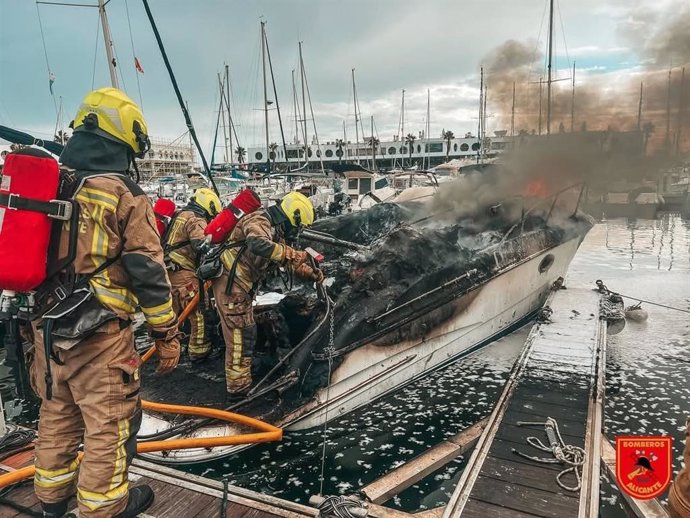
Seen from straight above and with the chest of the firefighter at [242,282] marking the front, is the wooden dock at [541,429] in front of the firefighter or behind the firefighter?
in front

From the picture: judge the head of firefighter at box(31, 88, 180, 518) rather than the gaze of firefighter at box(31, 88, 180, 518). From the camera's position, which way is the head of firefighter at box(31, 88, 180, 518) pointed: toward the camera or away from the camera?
away from the camera

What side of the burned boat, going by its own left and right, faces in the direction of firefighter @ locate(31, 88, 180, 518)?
back

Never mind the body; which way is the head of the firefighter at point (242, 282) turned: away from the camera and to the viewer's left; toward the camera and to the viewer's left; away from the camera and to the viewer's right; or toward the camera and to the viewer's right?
away from the camera and to the viewer's right

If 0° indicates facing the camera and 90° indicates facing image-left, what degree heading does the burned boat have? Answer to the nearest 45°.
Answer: approximately 225°

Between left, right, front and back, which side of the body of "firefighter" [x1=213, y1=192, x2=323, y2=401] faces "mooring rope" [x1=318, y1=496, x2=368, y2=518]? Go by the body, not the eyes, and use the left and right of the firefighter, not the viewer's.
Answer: right

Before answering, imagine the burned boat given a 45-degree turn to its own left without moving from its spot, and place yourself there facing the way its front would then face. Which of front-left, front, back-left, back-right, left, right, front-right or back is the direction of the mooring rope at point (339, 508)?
back

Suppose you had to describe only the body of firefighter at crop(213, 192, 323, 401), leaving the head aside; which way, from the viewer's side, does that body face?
to the viewer's right

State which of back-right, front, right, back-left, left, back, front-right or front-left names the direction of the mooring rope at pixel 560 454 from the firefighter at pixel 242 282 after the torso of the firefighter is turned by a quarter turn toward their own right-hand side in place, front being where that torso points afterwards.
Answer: front-left

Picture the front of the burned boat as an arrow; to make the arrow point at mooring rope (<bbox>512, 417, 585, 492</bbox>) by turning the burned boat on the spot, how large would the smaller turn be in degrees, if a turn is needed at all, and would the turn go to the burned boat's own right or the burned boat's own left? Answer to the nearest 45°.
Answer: approximately 90° to the burned boat's own right
